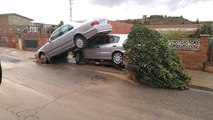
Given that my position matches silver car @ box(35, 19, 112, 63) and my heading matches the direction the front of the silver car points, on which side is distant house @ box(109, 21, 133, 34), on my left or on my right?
on my right

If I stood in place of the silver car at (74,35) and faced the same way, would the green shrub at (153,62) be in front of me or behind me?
behind

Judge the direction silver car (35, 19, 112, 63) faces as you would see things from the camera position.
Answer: facing away from the viewer and to the left of the viewer

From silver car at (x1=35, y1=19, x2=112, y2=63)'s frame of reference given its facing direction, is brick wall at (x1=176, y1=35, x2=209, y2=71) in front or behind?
behind
